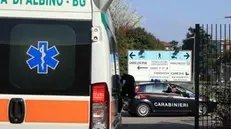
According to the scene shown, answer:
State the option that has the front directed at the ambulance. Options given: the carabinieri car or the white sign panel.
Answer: the white sign panel

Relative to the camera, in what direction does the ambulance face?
facing away from the viewer

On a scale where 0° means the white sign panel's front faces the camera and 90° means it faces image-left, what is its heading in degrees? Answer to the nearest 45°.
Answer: approximately 0°

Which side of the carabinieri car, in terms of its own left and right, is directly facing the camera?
right

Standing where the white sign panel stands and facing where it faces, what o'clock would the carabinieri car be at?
The carabinieri car is roughly at 12 o'clock from the white sign panel.

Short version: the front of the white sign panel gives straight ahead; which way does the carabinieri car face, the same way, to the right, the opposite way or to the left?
to the left

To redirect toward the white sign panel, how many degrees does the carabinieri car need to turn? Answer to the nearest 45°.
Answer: approximately 90° to its left

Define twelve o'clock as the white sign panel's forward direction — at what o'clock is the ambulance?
The ambulance is roughly at 12 o'clock from the white sign panel.
